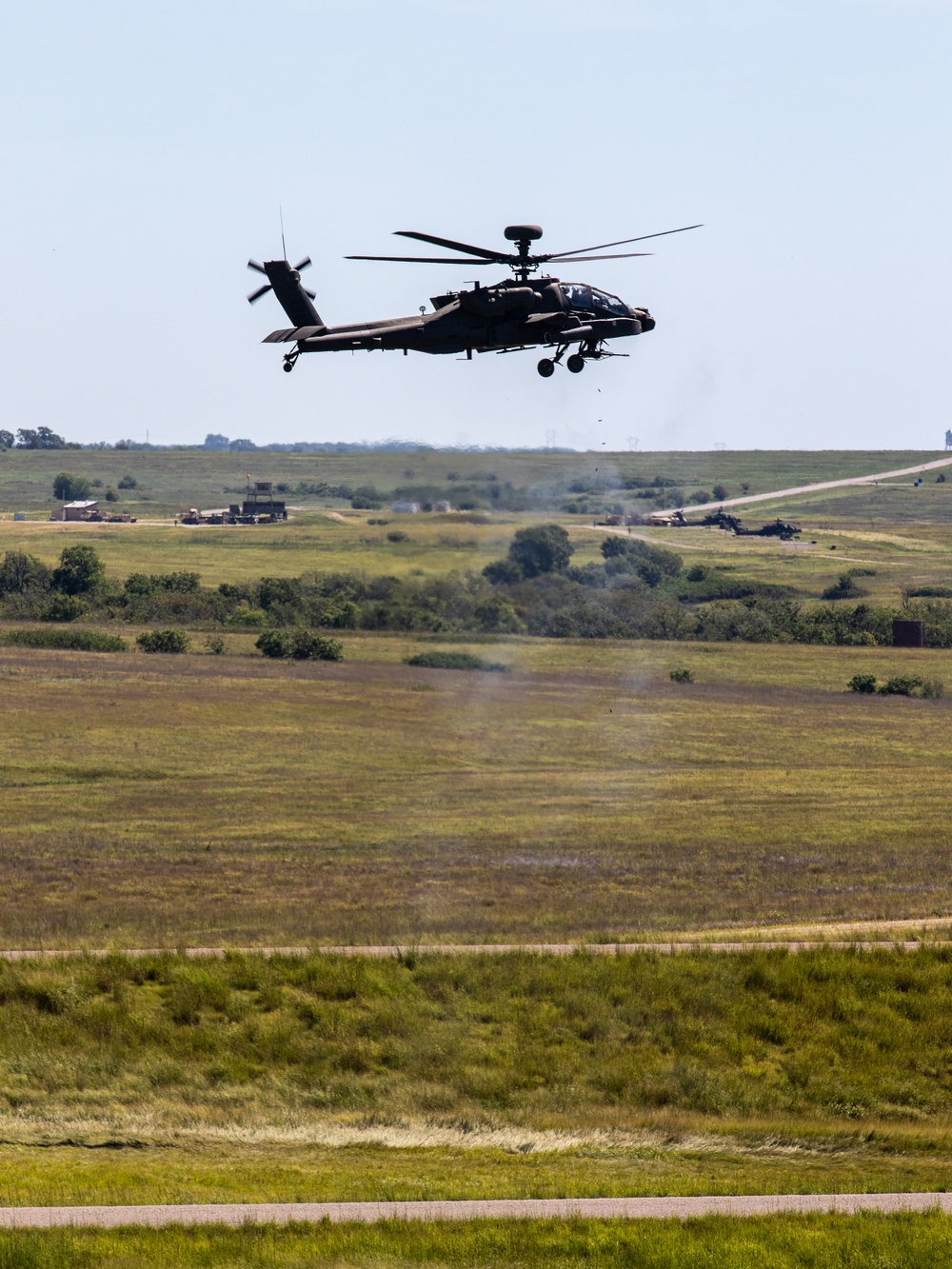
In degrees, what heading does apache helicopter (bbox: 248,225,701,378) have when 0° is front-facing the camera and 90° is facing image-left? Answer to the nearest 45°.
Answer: approximately 270°
